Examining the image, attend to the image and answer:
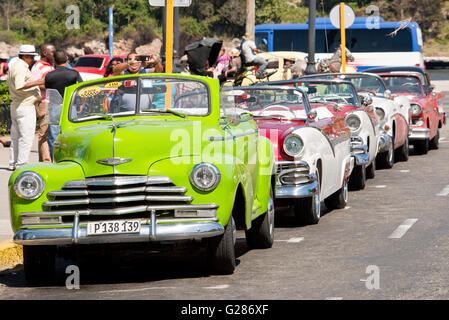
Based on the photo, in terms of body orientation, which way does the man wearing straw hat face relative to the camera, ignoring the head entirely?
to the viewer's right

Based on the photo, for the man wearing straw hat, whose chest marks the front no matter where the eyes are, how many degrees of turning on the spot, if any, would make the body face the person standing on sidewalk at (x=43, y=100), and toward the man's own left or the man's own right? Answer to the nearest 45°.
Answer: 0° — they already face them

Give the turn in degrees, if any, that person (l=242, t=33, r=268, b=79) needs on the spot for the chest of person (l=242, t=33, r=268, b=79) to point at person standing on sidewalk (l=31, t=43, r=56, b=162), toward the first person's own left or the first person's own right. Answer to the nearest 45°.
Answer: approximately 90° to the first person's own right

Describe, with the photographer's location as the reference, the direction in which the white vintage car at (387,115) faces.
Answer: facing the viewer

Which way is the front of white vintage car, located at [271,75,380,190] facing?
toward the camera

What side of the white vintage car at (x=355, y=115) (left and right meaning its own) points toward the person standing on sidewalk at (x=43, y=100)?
right

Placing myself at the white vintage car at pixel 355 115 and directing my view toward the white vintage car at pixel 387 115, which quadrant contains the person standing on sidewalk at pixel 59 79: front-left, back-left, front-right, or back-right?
back-left

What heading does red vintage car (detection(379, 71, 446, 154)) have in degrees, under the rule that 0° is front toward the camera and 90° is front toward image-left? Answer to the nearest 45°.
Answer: approximately 0°

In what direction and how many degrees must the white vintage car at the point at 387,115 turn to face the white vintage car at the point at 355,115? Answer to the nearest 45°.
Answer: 0° — it already faces it

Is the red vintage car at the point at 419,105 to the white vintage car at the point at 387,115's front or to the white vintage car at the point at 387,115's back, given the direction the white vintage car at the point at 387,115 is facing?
to the back
